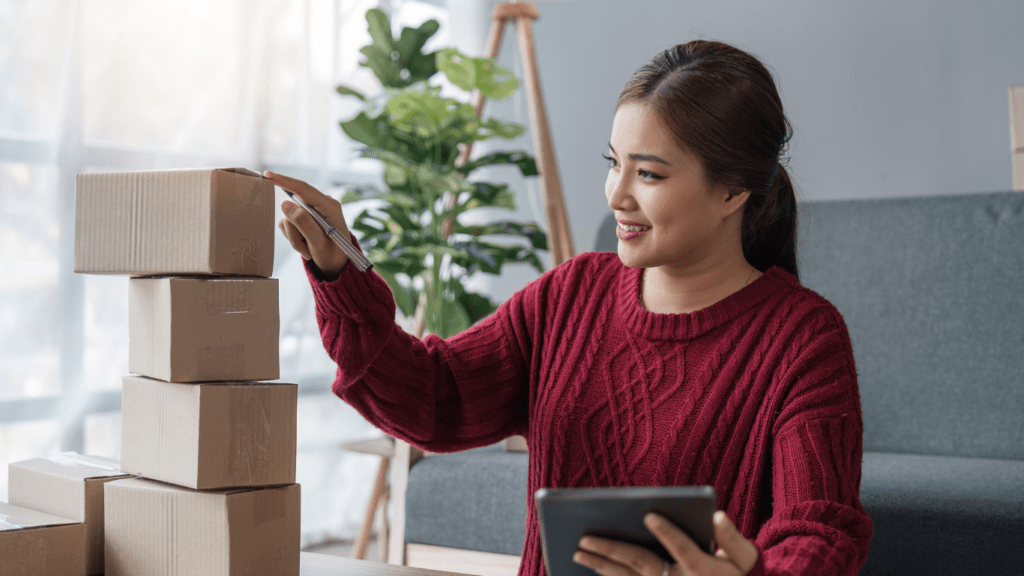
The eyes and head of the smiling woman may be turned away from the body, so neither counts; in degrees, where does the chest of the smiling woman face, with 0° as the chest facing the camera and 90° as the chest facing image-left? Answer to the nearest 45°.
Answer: approximately 45°

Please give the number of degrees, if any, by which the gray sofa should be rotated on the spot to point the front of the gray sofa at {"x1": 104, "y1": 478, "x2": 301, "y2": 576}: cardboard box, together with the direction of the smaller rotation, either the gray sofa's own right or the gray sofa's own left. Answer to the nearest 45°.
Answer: approximately 45° to the gray sofa's own right

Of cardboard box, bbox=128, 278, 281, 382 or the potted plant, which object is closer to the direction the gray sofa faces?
the cardboard box

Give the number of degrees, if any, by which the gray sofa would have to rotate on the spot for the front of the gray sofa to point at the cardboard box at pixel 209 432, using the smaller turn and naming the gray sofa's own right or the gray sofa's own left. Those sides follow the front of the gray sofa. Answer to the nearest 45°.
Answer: approximately 45° to the gray sofa's own right

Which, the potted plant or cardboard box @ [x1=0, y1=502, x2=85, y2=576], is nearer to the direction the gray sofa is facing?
the cardboard box

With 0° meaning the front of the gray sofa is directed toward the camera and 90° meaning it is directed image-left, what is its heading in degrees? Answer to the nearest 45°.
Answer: approximately 0°
